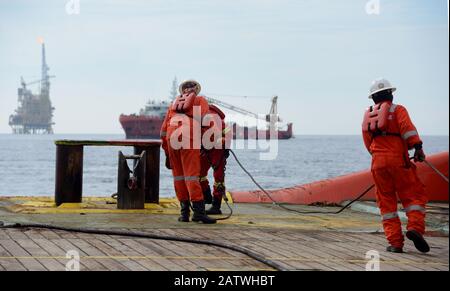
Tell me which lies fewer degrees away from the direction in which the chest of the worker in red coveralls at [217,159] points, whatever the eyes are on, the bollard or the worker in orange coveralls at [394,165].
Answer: the bollard

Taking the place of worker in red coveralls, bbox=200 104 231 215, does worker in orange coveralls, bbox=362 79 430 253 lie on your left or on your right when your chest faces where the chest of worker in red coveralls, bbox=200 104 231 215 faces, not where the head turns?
on your left

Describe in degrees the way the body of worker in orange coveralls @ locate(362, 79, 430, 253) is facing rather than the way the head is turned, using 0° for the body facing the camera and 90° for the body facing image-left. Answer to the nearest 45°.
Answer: approximately 225°
